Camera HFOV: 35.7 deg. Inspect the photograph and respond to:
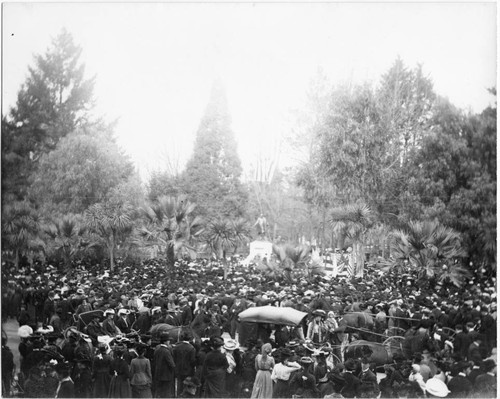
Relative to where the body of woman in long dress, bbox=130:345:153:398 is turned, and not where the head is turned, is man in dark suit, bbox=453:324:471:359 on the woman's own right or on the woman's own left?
on the woman's own right

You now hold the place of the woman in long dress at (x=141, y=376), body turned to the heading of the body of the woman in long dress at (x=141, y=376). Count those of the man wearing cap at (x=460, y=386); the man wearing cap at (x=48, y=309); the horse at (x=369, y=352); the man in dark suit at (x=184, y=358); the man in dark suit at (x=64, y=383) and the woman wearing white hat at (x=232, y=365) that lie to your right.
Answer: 4

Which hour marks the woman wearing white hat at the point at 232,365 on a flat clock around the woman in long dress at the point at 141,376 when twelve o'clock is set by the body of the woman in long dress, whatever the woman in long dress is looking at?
The woman wearing white hat is roughly at 3 o'clock from the woman in long dress.

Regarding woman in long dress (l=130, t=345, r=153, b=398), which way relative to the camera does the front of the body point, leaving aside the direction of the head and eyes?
away from the camera

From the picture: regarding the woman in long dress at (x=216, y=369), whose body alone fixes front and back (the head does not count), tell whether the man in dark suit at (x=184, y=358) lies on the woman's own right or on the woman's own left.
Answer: on the woman's own left

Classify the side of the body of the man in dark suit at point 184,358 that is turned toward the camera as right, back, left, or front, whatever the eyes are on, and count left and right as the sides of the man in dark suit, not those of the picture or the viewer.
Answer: back

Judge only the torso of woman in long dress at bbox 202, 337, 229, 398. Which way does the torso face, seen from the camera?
away from the camera

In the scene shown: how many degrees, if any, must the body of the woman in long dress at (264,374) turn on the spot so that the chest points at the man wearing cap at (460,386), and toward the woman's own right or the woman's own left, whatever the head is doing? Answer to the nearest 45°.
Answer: approximately 90° to the woman's own right

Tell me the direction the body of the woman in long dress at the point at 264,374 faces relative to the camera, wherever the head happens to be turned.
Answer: away from the camera

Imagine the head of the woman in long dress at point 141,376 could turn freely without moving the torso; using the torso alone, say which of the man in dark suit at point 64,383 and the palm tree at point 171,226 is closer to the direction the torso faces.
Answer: the palm tree
